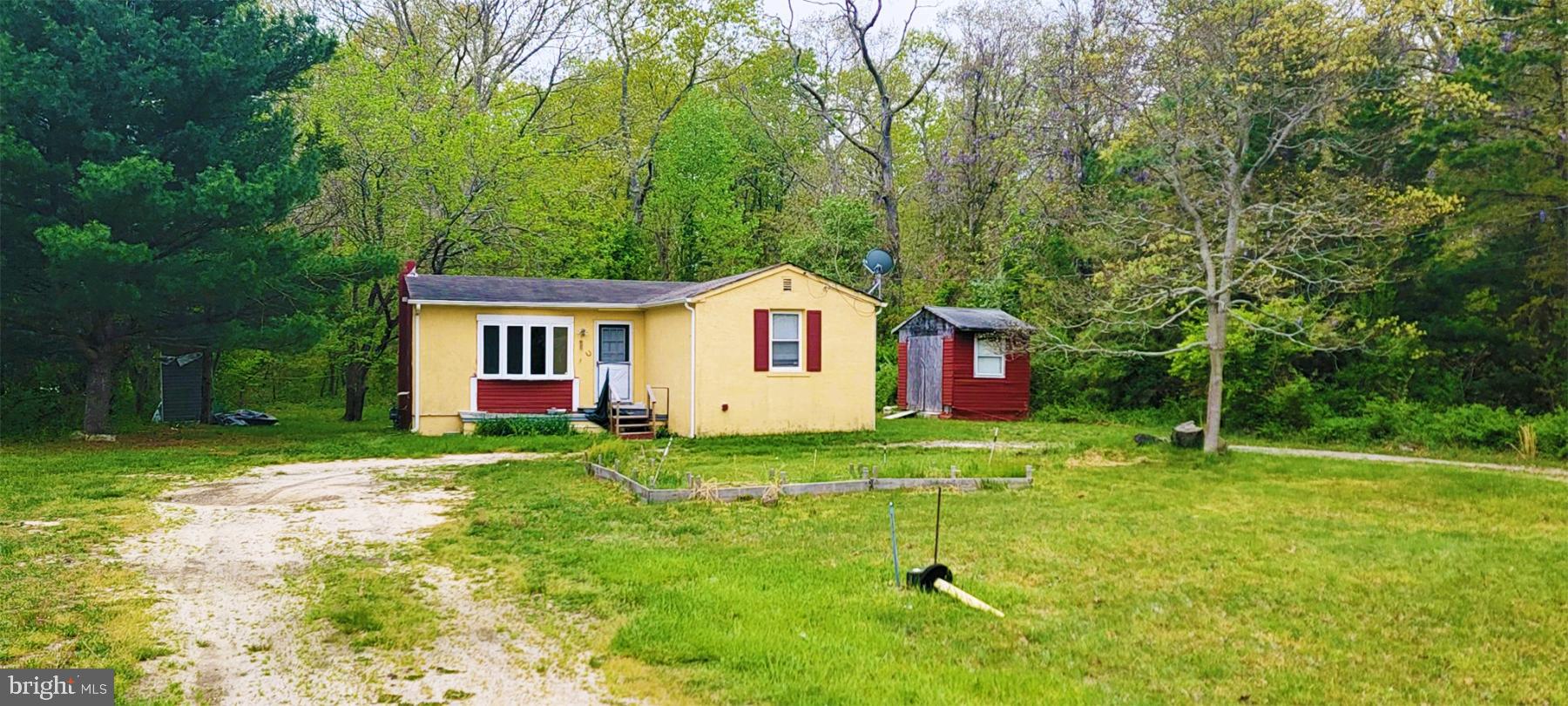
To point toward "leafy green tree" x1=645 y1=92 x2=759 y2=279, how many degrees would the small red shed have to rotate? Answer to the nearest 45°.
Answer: approximately 90° to its right

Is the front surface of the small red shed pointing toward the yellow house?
yes

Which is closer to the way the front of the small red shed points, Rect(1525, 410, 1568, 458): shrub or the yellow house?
the yellow house

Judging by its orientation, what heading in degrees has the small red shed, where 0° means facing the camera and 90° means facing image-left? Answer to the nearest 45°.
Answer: approximately 45°

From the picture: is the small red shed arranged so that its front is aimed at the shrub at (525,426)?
yes

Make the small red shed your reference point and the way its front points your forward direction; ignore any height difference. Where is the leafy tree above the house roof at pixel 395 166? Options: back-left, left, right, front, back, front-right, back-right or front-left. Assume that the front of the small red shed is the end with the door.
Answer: front-right
